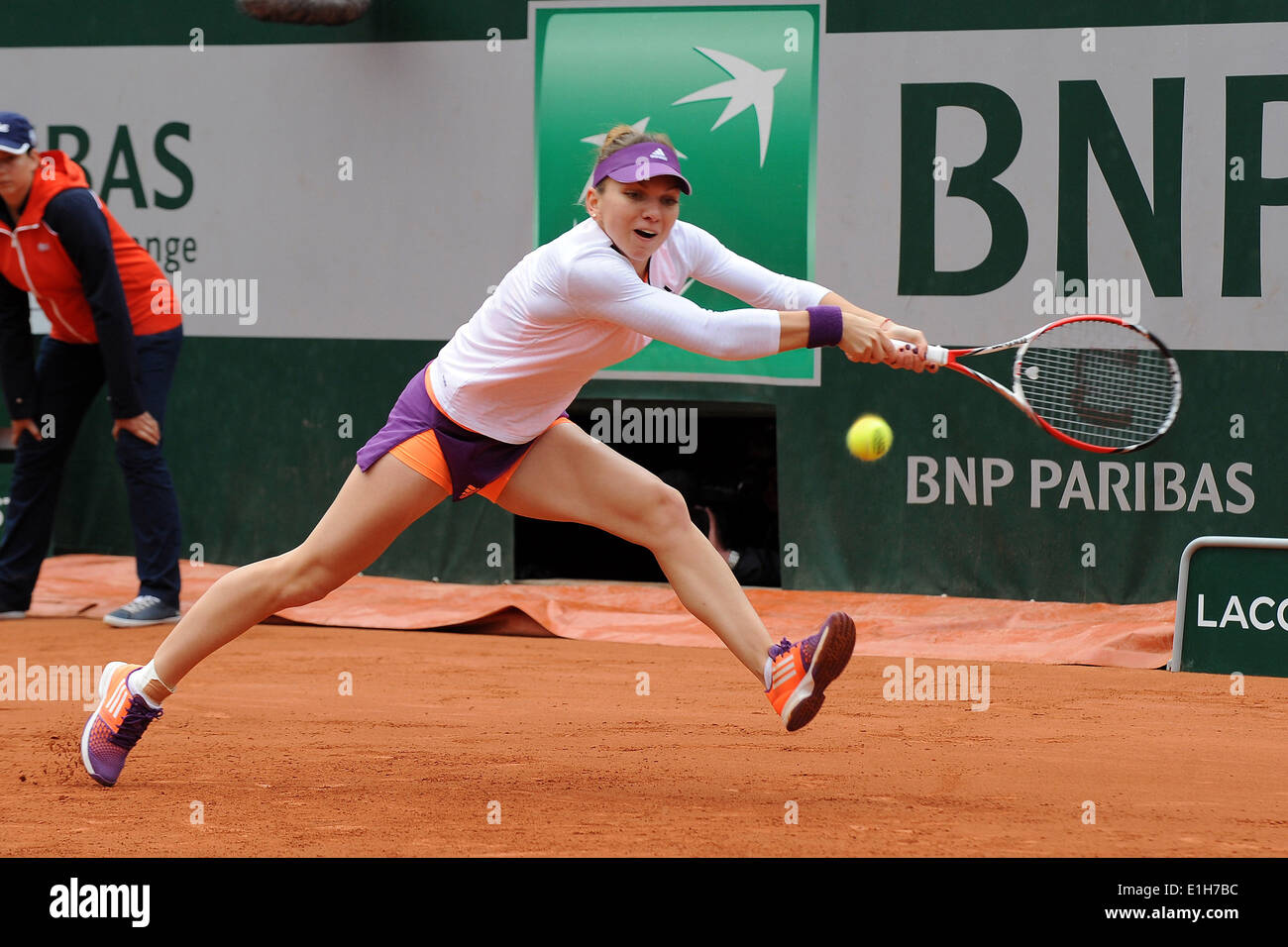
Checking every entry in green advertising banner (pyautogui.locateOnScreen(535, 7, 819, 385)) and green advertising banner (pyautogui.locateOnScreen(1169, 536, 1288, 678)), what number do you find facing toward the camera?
2

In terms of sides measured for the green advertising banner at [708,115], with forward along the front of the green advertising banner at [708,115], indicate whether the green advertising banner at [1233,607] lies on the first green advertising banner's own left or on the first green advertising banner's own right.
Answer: on the first green advertising banner's own left

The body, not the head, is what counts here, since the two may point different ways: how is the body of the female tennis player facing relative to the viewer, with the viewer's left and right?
facing the viewer and to the right of the viewer

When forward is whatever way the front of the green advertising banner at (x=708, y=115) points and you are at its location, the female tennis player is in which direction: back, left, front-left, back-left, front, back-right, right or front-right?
front

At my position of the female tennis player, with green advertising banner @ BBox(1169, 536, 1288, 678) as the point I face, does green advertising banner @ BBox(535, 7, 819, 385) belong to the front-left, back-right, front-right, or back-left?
front-left

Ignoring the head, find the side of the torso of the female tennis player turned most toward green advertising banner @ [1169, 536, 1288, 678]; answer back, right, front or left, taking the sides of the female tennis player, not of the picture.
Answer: left

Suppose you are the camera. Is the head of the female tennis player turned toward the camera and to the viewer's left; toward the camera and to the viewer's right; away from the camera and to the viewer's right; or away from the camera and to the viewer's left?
toward the camera and to the viewer's right

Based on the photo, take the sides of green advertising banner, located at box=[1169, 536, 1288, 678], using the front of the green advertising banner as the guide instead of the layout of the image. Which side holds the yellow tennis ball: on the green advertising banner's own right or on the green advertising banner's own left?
on the green advertising banner's own right

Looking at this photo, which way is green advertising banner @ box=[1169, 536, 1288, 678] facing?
toward the camera
